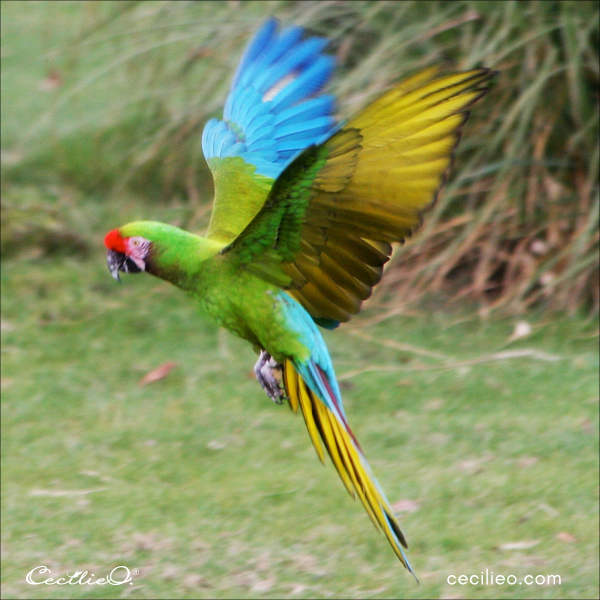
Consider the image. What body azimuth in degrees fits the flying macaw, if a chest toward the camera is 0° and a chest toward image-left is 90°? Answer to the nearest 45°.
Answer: approximately 90°
